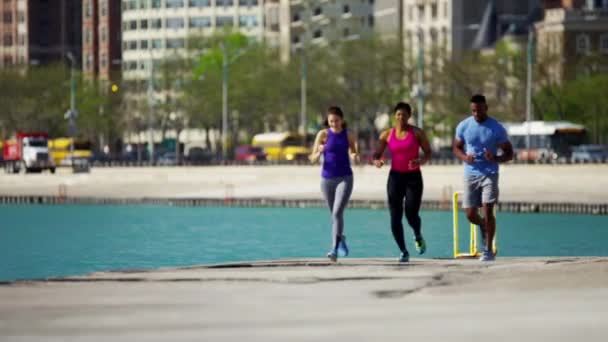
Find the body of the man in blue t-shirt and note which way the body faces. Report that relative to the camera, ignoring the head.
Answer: toward the camera

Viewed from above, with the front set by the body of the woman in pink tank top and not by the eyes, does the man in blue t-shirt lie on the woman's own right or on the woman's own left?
on the woman's own left

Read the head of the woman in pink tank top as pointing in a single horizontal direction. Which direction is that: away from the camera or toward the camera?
toward the camera

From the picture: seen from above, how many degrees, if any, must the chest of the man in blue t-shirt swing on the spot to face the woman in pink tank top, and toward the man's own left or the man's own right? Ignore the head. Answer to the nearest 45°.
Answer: approximately 90° to the man's own right

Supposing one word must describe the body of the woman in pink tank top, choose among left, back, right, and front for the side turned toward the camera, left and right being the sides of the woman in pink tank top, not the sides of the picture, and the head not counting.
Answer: front

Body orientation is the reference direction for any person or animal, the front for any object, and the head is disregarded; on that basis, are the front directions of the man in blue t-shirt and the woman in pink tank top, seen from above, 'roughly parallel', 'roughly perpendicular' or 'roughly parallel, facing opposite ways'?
roughly parallel

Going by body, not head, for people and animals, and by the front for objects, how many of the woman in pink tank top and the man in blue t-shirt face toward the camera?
2
